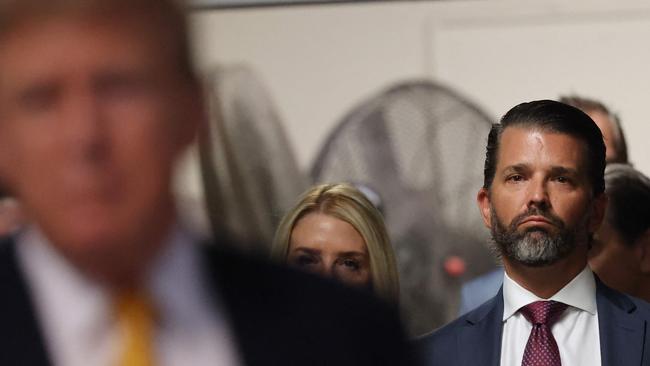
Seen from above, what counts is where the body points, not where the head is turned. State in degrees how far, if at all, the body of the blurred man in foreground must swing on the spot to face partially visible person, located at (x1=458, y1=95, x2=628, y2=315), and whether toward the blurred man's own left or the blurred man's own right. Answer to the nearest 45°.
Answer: approximately 135° to the blurred man's own left

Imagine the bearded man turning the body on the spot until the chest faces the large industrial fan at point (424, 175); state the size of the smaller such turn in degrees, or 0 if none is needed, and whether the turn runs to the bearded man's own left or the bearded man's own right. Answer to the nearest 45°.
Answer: approximately 180°

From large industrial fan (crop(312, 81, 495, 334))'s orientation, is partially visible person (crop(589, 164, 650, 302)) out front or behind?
out front

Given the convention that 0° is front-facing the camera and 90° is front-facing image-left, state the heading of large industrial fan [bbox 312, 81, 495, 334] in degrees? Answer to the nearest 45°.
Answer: approximately 0°

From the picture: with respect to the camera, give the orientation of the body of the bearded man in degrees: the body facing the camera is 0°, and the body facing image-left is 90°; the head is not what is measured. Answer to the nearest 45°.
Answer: approximately 0°

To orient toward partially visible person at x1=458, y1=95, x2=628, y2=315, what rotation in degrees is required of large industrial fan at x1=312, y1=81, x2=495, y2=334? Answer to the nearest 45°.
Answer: approximately 45° to its left

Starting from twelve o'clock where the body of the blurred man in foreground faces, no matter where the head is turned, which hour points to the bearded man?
The bearded man is roughly at 7 o'clock from the blurred man in foreground.

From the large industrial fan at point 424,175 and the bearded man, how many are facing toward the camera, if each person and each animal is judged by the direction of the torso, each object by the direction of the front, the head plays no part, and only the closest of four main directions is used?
2
